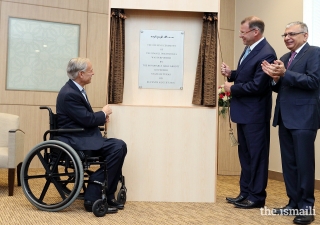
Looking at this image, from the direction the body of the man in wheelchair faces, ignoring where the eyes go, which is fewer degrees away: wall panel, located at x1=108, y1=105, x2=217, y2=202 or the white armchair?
the wall panel

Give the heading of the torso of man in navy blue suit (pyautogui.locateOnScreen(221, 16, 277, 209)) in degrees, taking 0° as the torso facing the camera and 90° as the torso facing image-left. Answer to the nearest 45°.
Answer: approximately 90°

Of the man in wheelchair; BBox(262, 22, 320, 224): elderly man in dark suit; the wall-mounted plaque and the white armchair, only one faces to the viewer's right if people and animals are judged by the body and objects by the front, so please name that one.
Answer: the man in wheelchair

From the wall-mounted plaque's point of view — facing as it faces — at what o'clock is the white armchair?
The white armchair is roughly at 3 o'clock from the wall-mounted plaque.

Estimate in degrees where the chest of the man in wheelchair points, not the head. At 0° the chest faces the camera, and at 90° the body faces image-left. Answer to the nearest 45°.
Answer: approximately 270°

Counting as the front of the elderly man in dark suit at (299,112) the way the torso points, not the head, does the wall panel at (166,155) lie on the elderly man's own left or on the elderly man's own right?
on the elderly man's own right

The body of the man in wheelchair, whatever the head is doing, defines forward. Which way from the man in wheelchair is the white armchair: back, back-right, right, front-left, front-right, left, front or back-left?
back-left

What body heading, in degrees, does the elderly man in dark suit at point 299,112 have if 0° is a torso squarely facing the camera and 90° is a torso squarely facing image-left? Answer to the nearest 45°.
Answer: approximately 45°

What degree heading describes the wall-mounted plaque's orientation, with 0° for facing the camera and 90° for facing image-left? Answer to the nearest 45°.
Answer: approximately 0°
